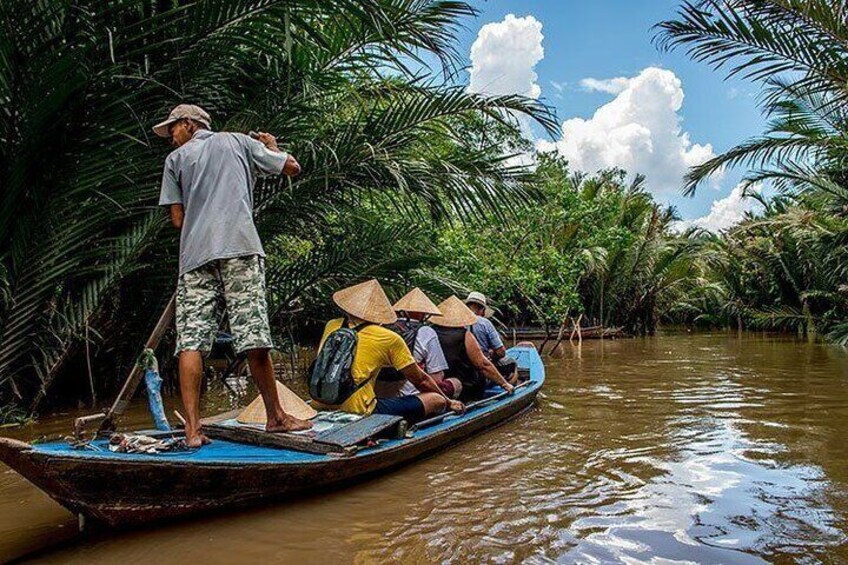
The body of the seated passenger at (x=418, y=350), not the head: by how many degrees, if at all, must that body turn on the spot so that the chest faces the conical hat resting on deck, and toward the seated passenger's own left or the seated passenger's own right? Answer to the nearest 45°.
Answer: approximately 180°

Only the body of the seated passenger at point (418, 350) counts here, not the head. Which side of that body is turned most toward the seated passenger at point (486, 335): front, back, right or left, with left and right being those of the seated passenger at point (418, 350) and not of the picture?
front

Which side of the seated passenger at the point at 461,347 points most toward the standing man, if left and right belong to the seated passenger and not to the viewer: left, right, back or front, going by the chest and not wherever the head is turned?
back

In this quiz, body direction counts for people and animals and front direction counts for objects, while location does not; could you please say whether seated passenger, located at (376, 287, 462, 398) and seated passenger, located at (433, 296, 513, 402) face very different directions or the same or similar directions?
same or similar directions

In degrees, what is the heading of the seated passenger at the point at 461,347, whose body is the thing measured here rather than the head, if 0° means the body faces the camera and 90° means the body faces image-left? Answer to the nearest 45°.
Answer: approximately 225°

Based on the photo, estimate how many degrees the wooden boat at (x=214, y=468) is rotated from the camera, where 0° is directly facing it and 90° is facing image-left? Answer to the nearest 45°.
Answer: approximately 225°

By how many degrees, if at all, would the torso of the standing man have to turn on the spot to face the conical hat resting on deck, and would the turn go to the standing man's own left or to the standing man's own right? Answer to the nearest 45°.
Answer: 0° — they already face it

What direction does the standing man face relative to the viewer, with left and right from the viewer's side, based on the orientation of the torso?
facing away from the viewer

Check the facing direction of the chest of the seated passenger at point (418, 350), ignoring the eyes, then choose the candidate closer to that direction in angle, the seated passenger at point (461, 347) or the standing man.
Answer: the seated passenger

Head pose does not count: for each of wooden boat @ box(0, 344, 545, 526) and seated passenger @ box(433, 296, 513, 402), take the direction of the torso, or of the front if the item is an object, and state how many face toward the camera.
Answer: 0

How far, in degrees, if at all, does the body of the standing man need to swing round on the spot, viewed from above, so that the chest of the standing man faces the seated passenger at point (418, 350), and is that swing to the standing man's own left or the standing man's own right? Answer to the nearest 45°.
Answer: approximately 45° to the standing man's own right

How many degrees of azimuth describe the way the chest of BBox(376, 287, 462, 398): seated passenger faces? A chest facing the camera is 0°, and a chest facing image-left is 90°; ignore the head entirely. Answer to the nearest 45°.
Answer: approximately 225°
